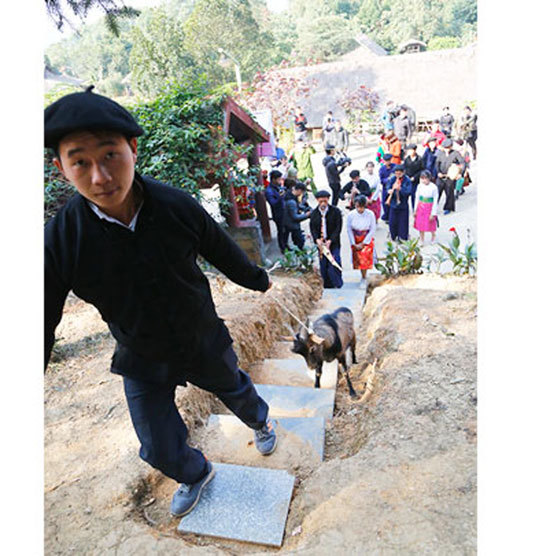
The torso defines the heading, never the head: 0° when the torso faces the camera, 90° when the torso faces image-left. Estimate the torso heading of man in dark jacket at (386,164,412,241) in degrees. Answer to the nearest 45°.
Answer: approximately 45°

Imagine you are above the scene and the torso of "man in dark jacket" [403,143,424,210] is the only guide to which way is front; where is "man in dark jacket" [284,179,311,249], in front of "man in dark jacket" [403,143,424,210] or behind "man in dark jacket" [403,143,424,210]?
in front

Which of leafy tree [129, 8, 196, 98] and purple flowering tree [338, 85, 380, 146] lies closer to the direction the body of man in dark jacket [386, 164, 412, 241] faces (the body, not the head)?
the leafy tree

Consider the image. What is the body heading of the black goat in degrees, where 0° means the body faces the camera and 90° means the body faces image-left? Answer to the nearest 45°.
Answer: approximately 45°

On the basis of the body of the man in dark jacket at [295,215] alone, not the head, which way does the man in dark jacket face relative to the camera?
to the viewer's right

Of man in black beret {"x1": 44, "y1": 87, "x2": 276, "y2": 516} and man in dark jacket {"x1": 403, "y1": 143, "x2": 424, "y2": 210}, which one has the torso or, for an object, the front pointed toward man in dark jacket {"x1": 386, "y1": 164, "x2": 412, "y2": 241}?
man in dark jacket {"x1": 403, "y1": 143, "x2": 424, "y2": 210}

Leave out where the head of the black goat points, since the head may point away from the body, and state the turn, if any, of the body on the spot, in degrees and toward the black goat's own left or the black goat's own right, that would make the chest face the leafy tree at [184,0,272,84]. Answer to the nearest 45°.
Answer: approximately 135° to the black goat's own right

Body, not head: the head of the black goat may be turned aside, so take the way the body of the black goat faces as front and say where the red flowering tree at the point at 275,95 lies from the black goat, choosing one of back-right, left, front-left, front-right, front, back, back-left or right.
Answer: back-right

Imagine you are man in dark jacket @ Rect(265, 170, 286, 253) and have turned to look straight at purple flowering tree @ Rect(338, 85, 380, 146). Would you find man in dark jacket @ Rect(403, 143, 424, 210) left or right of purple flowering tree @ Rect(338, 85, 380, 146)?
right

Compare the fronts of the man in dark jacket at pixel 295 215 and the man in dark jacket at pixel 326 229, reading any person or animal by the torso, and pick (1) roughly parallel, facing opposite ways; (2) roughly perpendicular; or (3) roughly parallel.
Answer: roughly perpendicular
